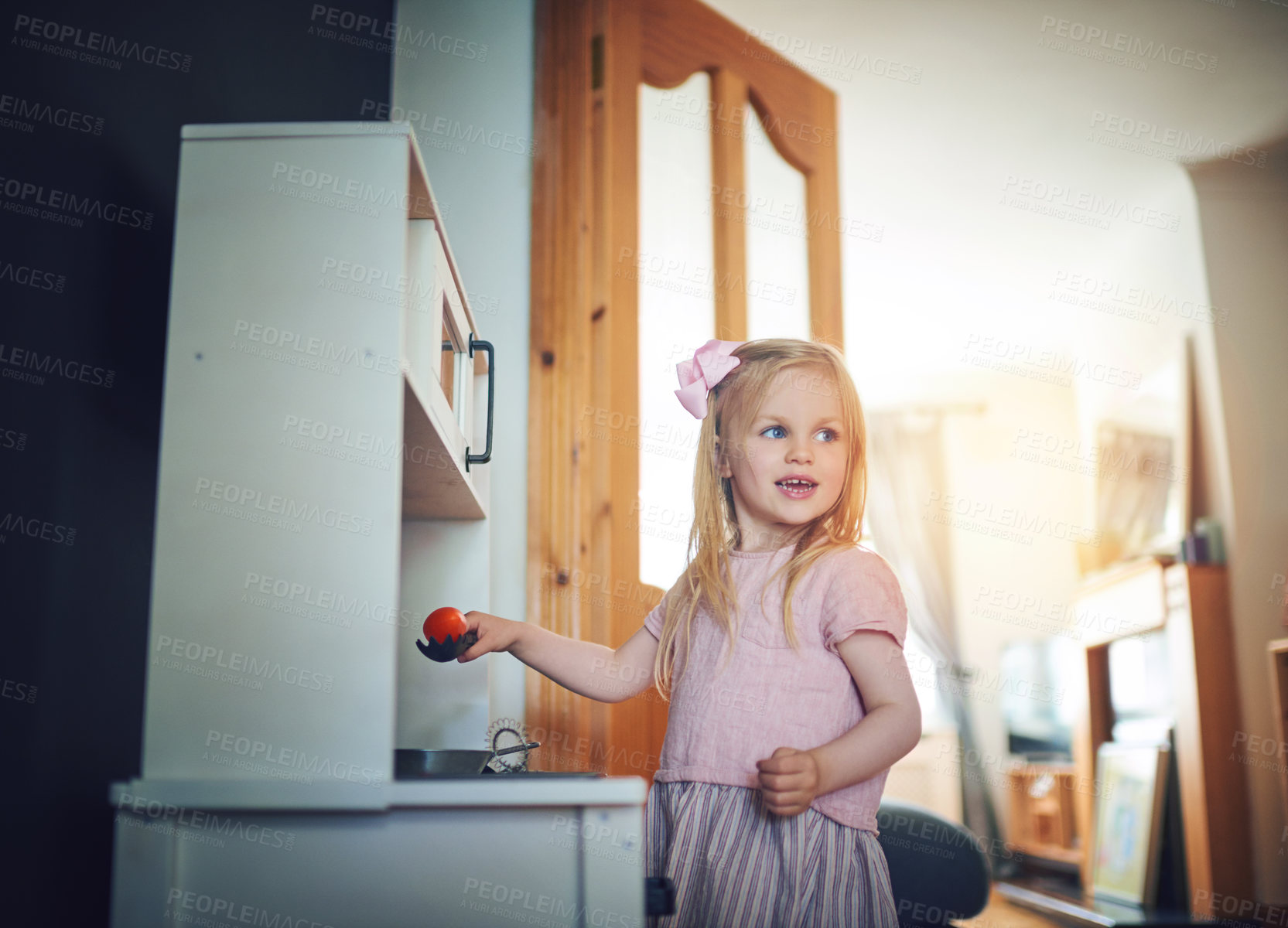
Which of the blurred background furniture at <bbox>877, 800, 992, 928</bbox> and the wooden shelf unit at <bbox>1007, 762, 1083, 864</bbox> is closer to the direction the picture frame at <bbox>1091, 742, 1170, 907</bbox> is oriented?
the blurred background furniture

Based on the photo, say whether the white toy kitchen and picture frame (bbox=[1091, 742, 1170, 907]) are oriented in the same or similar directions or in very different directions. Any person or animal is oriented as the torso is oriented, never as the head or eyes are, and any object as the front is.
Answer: very different directions

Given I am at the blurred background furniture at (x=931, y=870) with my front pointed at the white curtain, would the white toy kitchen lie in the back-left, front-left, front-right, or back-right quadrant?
back-left

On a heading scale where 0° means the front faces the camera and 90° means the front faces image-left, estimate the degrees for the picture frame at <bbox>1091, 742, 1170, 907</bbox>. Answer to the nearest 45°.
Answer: approximately 45°

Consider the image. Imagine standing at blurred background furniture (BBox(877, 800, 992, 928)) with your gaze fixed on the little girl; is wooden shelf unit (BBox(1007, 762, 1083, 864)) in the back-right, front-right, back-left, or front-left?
back-right

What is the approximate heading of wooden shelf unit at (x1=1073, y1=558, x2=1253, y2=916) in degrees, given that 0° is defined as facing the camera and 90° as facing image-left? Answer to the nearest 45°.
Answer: approximately 45°

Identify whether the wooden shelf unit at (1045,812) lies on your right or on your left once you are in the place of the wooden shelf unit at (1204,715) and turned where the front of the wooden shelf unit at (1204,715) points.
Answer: on your right

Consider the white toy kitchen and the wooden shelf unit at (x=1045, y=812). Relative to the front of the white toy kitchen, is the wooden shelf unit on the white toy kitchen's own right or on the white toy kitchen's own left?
on the white toy kitchen's own left

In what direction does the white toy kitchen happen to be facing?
to the viewer's right
